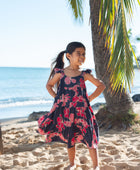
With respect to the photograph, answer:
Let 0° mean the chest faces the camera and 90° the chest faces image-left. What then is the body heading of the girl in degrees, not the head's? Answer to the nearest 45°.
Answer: approximately 0°
